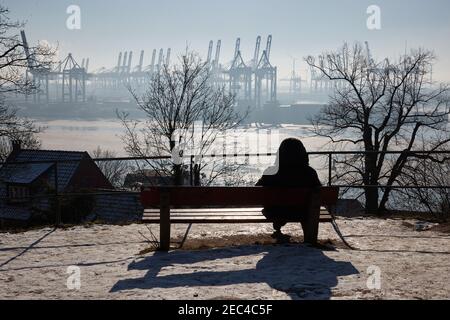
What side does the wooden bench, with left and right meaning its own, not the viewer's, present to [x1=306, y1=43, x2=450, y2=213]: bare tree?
front

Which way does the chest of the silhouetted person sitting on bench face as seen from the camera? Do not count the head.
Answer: away from the camera

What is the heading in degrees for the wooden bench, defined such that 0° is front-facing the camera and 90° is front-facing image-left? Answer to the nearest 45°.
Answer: approximately 180°

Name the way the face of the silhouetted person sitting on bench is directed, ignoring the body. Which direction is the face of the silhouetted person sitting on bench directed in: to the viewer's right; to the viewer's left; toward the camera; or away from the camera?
away from the camera

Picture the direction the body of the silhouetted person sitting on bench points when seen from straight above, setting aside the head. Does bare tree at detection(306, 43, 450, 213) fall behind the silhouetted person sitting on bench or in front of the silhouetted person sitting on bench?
in front
